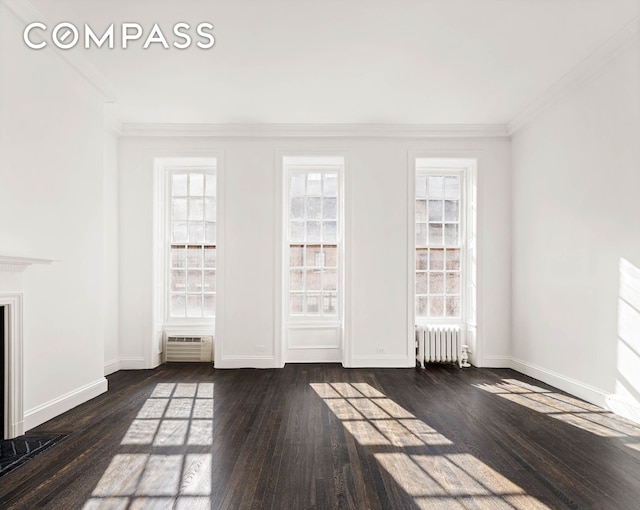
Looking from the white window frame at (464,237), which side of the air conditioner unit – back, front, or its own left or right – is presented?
left

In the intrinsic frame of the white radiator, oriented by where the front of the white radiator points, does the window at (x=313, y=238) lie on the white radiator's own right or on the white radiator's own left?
on the white radiator's own right

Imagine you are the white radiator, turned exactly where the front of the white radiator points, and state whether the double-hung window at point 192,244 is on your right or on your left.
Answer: on your right

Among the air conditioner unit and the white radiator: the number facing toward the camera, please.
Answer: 2

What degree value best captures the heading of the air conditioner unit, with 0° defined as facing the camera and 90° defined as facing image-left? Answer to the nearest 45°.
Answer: approximately 0°

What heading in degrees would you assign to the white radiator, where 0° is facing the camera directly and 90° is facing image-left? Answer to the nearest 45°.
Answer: approximately 0°

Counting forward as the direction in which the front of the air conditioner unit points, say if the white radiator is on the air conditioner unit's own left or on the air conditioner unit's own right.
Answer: on the air conditioner unit's own left
